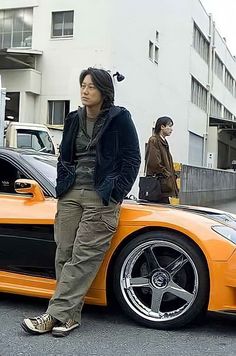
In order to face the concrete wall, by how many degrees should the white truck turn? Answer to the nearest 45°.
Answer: approximately 45° to its left

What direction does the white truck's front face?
to the viewer's right

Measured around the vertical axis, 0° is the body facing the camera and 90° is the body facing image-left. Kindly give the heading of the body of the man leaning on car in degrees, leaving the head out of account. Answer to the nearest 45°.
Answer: approximately 45°

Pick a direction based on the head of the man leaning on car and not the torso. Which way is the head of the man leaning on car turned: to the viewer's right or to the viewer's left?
to the viewer's left

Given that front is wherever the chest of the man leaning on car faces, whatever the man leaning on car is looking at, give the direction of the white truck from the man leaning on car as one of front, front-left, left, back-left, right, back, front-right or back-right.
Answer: back-right

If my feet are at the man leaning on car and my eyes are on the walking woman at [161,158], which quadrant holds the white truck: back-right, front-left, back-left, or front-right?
front-left
